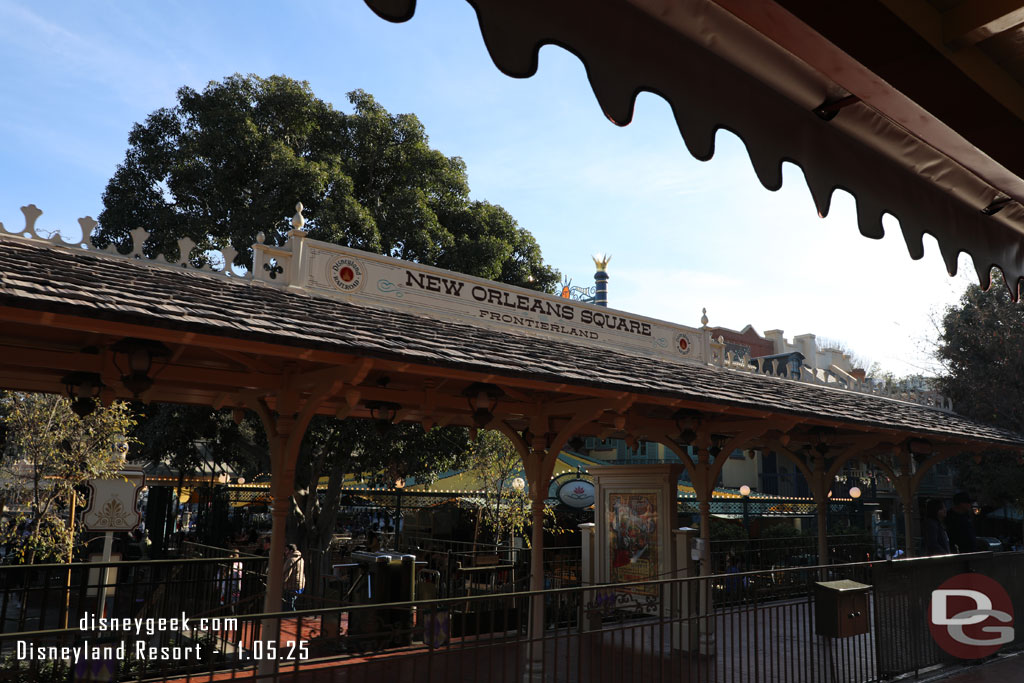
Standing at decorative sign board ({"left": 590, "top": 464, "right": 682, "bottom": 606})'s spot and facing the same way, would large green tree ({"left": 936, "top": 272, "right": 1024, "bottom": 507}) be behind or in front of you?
behind

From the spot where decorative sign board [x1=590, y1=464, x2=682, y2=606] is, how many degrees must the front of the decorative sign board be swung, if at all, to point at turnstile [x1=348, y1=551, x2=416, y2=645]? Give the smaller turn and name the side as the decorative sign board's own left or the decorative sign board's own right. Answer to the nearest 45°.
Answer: approximately 90° to the decorative sign board's own right

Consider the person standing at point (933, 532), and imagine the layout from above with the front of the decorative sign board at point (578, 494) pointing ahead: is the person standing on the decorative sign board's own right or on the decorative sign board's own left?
on the decorative sign board's own left

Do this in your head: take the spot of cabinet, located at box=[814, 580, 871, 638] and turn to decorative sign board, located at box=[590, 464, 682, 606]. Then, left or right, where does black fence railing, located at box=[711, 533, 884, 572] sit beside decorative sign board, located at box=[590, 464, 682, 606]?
right

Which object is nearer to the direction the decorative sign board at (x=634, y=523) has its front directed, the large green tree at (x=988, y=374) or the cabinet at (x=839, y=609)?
the cabinet

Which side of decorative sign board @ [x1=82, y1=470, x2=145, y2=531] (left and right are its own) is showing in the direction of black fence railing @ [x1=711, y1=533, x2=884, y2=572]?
left

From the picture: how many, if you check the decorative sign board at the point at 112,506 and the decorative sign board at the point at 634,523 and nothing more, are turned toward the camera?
2
